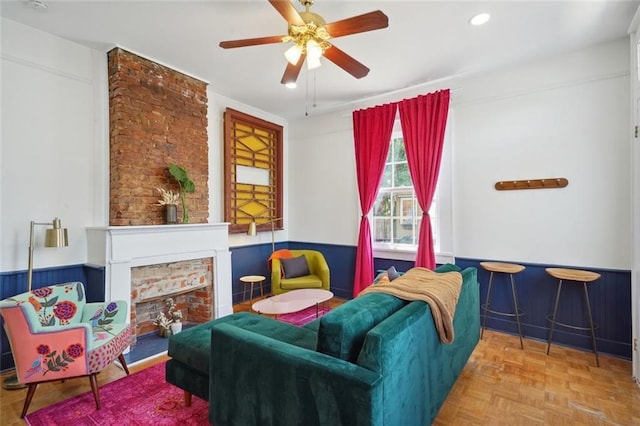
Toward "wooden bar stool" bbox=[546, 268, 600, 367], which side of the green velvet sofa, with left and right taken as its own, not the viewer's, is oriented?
right

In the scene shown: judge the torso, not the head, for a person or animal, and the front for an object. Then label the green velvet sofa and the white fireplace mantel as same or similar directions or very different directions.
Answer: very different directions

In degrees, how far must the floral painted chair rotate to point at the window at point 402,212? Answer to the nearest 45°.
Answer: approximately 45° to its left

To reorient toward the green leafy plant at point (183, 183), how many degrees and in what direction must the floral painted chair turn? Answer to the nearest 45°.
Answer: approximately 90° to its left

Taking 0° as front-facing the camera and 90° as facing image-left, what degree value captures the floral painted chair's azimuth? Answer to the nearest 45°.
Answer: approximately 315°

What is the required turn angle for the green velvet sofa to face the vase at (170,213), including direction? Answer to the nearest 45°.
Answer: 0° — it already faces it

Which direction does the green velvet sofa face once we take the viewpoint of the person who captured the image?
facing away from the viewer and to the left of the viewer
